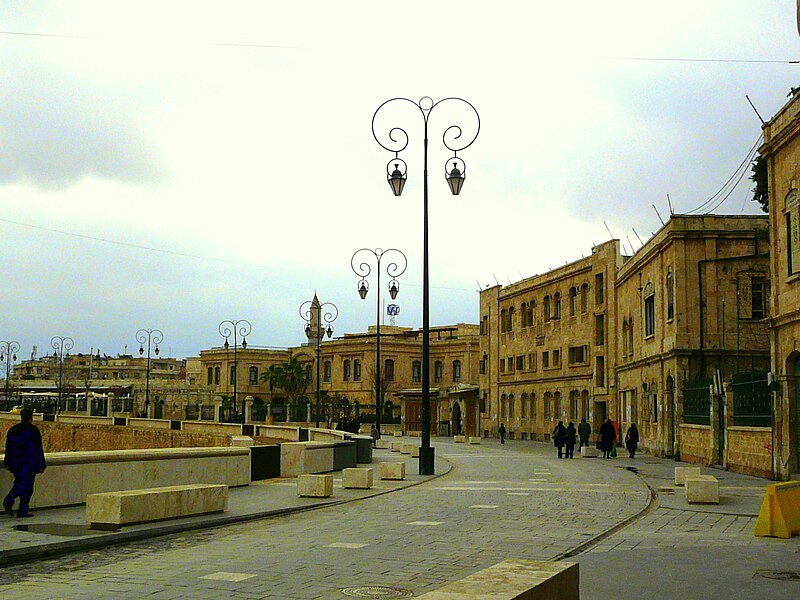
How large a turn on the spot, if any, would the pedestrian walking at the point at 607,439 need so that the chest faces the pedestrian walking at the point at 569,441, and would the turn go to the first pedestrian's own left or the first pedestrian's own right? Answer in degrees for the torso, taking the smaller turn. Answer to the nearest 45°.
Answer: approximately 90° to the first pedestrian's own left

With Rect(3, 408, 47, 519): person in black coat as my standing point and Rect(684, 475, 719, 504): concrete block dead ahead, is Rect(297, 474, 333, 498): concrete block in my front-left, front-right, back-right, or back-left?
front-left

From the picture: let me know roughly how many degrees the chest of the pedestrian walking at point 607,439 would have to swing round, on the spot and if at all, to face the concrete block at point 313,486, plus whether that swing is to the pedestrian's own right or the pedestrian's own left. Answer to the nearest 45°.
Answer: approximately 180°

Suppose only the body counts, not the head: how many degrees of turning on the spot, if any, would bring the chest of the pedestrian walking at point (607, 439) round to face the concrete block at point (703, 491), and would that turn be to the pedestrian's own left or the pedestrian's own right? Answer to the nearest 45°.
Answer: approximately 180°

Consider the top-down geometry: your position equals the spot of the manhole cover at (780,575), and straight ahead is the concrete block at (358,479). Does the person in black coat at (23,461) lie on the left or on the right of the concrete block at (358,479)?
left

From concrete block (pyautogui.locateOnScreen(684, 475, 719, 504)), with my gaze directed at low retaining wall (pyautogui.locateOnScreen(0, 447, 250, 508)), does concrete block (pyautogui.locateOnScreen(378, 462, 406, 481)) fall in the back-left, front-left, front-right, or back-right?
front-right

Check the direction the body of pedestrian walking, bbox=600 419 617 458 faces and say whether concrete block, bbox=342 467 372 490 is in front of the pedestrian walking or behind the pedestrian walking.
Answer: behind

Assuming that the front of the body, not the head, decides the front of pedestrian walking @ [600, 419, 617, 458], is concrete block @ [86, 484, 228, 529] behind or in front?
behind

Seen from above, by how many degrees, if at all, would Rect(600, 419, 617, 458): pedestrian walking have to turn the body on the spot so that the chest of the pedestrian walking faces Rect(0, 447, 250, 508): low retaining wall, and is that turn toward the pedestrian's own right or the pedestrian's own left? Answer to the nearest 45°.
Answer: approximately 180°

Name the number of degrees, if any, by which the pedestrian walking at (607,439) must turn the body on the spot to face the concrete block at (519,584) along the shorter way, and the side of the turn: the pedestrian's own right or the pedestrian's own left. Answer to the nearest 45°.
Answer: approximately 180°

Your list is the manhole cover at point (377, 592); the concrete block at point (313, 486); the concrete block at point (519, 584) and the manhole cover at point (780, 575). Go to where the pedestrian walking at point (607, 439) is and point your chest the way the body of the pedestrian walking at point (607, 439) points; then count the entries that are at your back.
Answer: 4

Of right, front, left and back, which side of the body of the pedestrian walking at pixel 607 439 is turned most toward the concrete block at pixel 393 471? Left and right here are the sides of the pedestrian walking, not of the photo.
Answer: back

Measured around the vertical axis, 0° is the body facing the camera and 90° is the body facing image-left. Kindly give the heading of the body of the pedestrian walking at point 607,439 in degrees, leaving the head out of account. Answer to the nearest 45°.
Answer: approximately 180°
